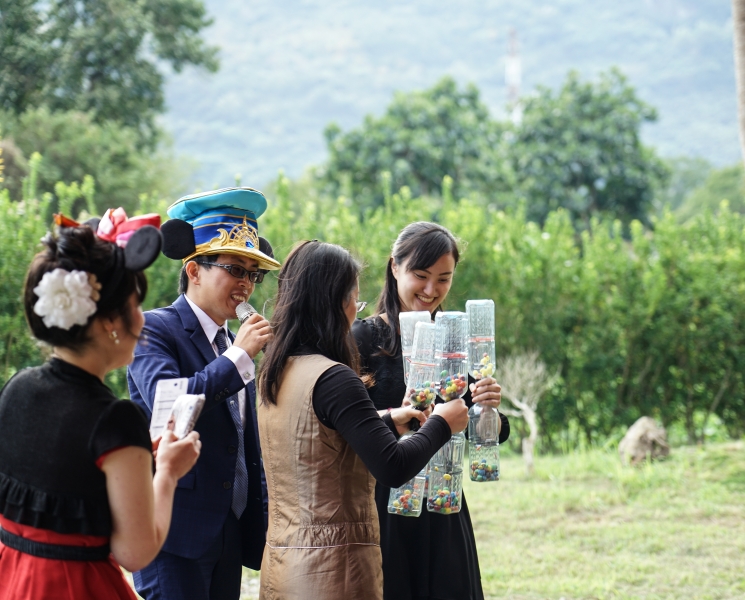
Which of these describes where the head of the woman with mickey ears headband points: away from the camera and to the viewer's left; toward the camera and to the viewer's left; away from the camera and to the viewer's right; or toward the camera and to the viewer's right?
away from the camera and to the viewer's right

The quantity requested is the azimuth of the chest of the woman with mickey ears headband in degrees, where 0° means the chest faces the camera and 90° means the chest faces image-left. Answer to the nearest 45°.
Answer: approximately 225°

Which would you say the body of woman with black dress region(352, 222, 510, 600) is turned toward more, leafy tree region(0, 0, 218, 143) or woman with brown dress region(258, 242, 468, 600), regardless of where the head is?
the woman with brown dress

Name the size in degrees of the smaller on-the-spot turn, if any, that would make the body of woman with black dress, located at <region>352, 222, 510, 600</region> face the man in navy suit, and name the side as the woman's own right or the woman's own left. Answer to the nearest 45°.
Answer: approximately 90° to the woman's own right

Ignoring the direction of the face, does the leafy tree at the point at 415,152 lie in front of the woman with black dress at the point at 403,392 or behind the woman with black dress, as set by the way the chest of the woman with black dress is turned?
behind

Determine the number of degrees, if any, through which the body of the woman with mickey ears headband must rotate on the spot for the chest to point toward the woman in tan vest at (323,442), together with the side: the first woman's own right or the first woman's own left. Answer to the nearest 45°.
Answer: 0° — they already face them

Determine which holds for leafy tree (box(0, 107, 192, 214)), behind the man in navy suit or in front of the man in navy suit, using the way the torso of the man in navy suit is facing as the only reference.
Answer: behind

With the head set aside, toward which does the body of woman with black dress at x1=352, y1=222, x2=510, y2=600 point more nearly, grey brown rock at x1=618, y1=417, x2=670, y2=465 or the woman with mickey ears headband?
the woman with mickey ears headband

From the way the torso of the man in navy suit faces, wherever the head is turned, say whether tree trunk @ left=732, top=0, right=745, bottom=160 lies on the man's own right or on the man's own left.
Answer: on the man's own left

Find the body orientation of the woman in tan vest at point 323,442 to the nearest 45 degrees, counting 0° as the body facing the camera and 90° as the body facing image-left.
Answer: approximately 225°

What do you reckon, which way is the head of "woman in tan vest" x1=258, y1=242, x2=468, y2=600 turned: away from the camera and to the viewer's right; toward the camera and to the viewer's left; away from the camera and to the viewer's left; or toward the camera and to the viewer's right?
away from the camera and to the viewer's right

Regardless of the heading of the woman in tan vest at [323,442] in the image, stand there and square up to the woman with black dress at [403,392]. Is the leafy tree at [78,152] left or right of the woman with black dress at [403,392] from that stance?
left
